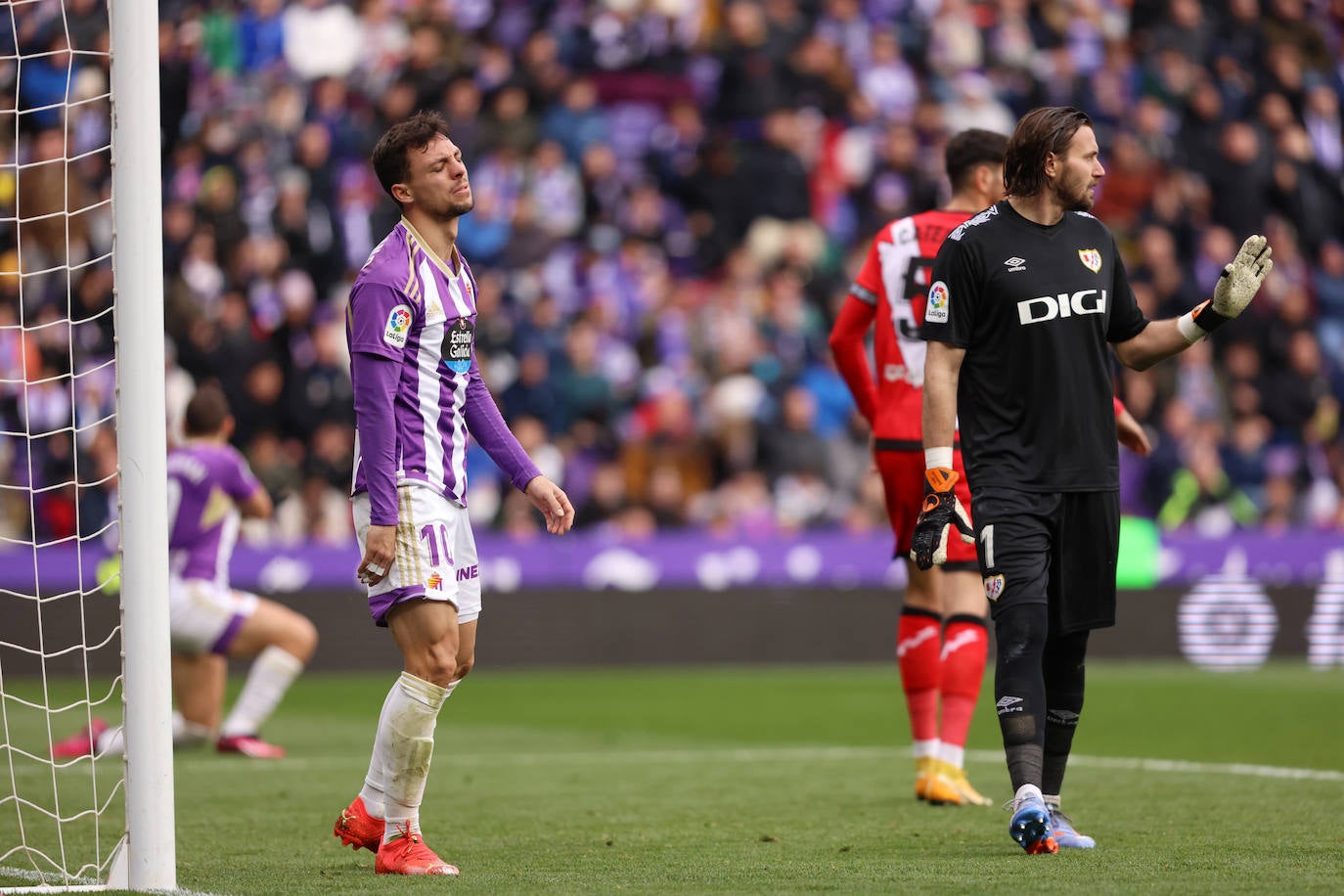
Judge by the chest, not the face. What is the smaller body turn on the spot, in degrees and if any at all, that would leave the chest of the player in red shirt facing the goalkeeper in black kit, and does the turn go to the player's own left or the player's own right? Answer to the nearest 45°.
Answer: approximately 135° to the player's own right

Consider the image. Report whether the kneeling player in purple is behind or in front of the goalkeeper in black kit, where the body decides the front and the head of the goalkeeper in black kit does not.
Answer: behind

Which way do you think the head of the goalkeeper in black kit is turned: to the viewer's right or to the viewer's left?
to the viewer's right

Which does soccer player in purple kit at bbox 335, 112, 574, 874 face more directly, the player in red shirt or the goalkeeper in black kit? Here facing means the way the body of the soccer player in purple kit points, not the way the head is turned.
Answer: the goalkeeper in black kit

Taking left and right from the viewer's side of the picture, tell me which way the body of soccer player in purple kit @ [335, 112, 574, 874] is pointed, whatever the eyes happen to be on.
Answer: facing the viewer and to the right of the viewer

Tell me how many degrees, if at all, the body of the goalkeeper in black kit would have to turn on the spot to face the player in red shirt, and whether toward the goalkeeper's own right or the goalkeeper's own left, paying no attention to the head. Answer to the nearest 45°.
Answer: approximately 135° to the goalkeeper's own left

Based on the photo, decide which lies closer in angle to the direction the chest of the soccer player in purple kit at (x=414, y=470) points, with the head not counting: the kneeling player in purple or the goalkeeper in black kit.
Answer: the goalkeeper in black kit

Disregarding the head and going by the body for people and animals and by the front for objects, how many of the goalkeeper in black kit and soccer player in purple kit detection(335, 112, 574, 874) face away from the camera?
0

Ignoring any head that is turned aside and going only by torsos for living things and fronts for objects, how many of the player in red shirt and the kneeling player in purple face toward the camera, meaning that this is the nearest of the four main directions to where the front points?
0

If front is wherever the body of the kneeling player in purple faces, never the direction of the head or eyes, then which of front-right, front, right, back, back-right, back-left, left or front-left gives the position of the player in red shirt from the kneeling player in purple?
right

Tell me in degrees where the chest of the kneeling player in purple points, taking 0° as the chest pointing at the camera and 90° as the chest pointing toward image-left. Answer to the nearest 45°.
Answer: approximately 225°

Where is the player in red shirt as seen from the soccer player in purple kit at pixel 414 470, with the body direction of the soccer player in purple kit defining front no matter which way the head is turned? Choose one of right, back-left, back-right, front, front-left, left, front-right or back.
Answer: left
